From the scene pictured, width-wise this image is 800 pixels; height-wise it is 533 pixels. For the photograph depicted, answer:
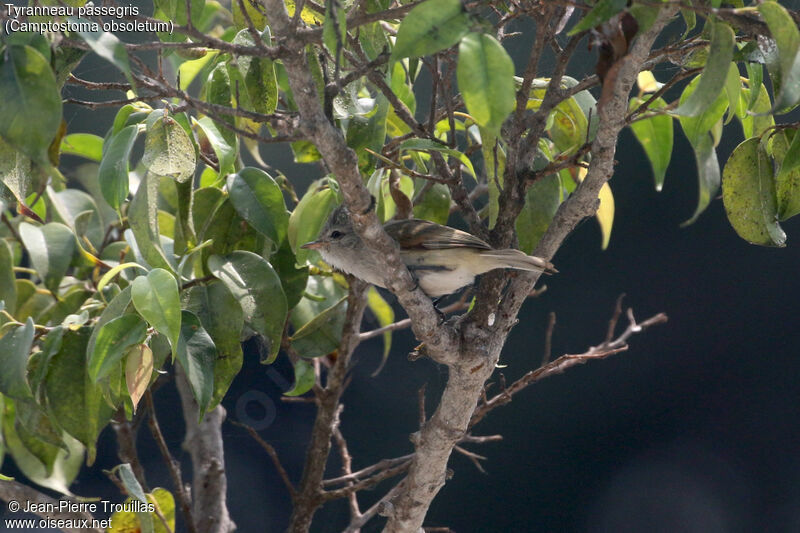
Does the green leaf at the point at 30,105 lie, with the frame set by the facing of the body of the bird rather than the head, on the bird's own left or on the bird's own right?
on the bird's own left

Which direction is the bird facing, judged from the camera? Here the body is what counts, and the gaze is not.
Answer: to the viewer's left
